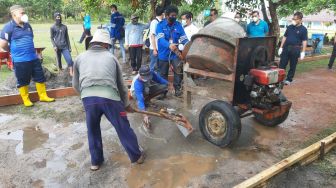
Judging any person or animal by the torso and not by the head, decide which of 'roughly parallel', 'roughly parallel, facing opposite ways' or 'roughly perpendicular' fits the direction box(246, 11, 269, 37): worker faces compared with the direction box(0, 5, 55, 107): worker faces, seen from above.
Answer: roughly perpendicular

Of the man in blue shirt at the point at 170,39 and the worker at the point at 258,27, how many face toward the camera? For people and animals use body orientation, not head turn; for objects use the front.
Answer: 2

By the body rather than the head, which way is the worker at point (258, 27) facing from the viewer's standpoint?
toward the camera

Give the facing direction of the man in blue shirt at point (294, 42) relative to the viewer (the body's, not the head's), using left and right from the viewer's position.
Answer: facing the viewer and to the left of the viewer

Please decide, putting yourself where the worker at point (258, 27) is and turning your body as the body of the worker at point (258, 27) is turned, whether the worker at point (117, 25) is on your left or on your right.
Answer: on your right

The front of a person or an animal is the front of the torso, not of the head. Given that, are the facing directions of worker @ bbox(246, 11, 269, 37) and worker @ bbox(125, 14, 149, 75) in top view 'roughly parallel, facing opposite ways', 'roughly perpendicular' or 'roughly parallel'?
roughly parallel

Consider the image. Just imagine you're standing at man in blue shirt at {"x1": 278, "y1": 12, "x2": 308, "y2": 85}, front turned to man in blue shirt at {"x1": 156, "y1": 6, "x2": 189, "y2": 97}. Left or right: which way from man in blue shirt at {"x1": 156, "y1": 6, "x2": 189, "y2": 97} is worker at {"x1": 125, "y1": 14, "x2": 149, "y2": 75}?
right

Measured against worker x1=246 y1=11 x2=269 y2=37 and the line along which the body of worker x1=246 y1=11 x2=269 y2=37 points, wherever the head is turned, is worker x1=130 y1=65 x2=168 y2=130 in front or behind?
in front

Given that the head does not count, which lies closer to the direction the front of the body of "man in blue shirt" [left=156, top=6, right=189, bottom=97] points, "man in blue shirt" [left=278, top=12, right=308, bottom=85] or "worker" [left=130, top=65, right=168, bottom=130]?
the worker

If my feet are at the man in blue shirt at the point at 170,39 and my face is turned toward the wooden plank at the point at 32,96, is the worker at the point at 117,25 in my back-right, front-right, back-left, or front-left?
front-right

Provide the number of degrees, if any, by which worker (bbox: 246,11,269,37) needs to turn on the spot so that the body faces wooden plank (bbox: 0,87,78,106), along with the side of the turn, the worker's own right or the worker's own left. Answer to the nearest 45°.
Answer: approximately 45° to the worker's own right

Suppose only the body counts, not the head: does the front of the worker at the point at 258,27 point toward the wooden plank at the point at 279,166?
yes

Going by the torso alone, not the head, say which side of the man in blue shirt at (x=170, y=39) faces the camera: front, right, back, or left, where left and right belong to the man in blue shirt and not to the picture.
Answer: front

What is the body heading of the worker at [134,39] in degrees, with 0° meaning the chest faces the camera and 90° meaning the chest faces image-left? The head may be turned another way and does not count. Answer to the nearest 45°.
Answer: approximately 0°

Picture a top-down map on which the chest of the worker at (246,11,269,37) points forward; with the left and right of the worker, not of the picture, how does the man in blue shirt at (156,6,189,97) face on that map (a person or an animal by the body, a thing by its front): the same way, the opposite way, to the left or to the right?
the same way

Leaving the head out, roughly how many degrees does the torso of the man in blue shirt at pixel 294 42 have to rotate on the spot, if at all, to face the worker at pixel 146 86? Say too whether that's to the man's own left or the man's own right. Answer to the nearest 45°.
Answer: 0° — they already face them
